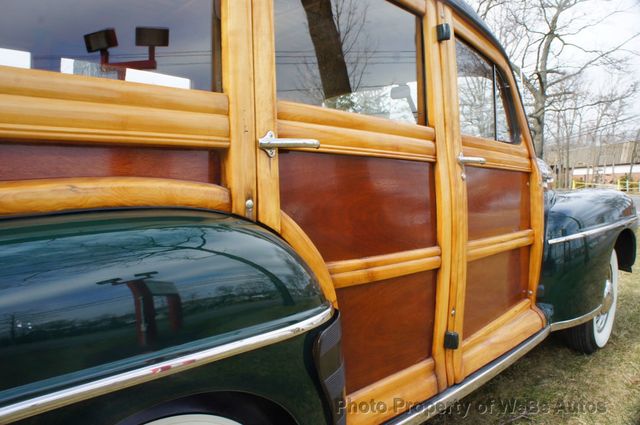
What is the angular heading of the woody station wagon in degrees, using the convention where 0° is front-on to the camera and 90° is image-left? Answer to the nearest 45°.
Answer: approximately 225°
